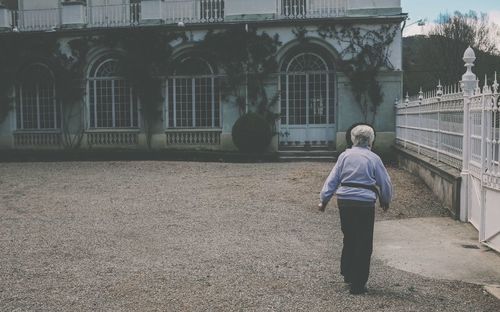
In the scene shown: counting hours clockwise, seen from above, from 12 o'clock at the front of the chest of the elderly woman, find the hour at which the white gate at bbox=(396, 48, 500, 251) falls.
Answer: The white gate is roughly at 1 o'clock from the elderly woman.

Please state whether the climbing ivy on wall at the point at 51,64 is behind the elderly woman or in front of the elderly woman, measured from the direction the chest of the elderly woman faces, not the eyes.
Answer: in front

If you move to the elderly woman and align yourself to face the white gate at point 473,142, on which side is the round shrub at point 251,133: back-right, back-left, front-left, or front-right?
front-left

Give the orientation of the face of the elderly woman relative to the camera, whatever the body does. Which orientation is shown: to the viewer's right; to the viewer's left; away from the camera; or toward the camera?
away from the camera

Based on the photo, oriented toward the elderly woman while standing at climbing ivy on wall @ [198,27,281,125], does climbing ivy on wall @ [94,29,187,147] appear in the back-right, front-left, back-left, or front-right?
back-right

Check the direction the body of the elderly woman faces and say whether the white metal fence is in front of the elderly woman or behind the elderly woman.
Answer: in front

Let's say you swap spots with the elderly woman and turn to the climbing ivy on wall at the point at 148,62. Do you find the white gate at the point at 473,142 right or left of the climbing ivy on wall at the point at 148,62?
right

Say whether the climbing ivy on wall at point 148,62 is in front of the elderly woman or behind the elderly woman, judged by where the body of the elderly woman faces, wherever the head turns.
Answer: in front

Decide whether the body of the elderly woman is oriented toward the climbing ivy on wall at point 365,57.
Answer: yes

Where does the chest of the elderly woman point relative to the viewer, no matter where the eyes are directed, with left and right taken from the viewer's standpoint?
facing away from the viewer

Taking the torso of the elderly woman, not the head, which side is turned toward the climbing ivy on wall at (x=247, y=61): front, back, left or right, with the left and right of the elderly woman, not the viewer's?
front
